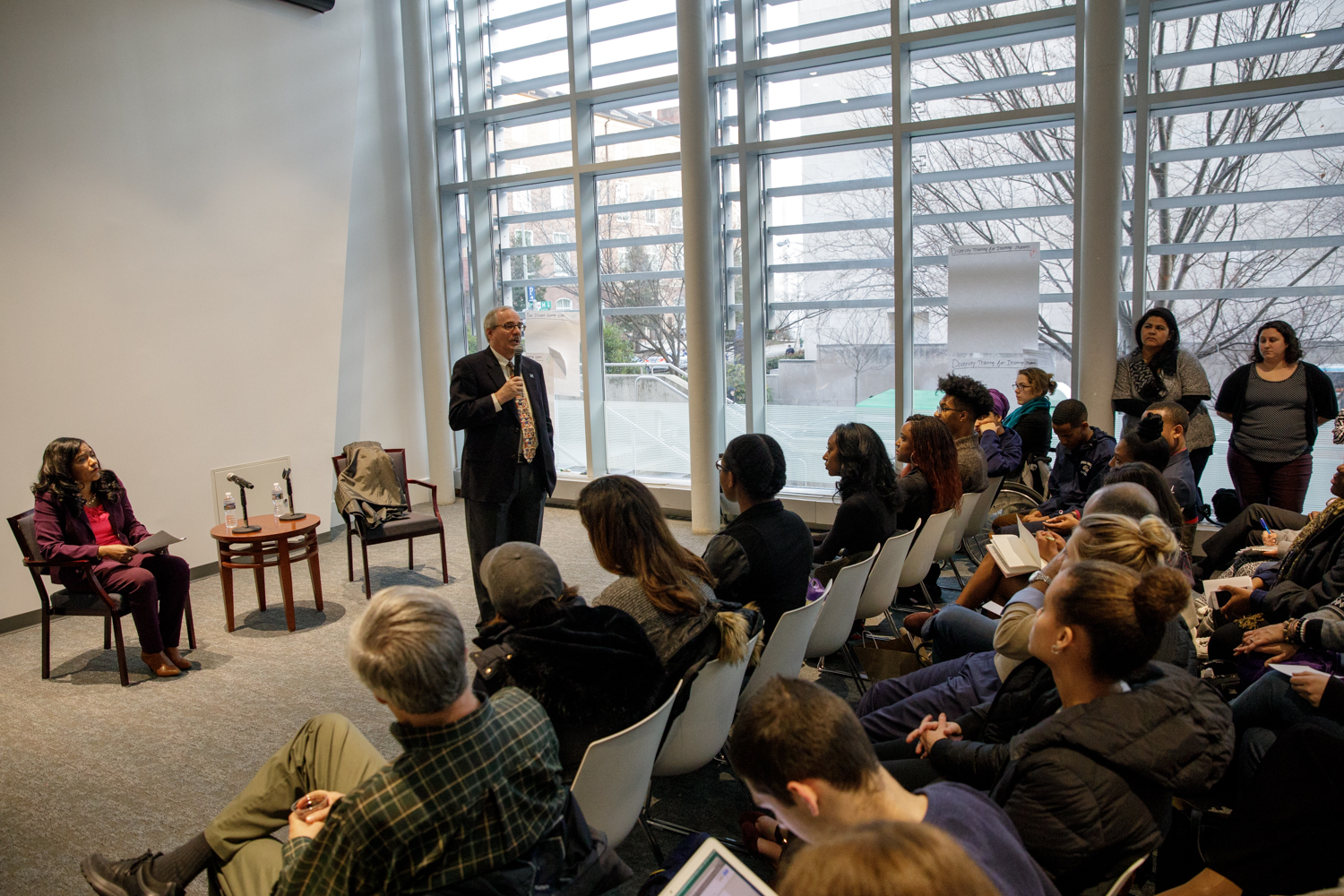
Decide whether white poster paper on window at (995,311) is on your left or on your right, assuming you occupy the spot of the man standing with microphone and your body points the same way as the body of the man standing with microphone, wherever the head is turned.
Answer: on your left

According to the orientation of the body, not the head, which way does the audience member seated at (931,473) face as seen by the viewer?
to the viewer's left

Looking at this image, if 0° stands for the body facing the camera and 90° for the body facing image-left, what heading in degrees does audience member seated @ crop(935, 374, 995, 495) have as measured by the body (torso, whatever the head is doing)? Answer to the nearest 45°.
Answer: approximately 90°

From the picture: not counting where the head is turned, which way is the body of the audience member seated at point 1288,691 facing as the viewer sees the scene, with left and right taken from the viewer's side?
facing to the left of the viewer

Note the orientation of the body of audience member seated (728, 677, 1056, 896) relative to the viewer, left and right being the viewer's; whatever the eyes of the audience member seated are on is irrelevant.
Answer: facing to the left of the viewer

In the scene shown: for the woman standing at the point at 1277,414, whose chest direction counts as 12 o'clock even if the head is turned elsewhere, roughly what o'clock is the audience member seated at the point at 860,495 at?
The audience member seated is roughly at 1 o'clock from the woman standing.

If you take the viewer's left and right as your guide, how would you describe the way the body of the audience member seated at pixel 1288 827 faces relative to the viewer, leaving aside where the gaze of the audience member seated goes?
facing to the left of the viewer

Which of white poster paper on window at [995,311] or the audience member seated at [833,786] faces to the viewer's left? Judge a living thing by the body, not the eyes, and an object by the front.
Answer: the audience member seated

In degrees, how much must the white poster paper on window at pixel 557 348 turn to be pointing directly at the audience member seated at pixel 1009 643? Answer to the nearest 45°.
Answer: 0° — it already faces them

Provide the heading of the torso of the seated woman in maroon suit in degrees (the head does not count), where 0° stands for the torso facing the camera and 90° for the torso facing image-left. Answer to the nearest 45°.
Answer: approximately 315°

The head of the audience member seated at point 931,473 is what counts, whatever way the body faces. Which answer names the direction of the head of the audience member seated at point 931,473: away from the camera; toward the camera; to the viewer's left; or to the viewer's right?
to the viewer's left

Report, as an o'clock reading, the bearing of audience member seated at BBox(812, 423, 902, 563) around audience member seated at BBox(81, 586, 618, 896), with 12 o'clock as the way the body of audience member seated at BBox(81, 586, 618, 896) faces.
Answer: audience member seated at BBox(812, 423, 902, 563) is roughly at 3 o'clock from audience member seated at BBox(81, 586, 618, 896).

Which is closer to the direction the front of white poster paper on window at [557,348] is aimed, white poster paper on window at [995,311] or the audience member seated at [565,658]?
the audience member seated
